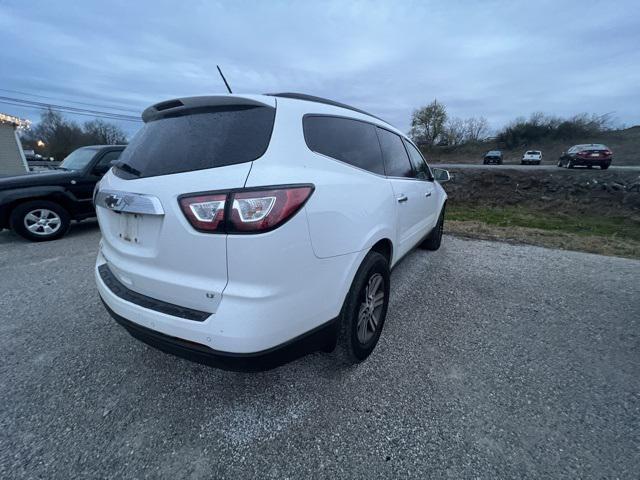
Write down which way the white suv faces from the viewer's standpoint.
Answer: facing away from the viewer and to the right of the viewer

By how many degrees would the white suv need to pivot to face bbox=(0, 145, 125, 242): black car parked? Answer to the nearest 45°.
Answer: approximately 90° to its left

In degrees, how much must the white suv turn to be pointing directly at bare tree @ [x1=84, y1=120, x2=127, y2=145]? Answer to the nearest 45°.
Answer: approximately 90° to its left

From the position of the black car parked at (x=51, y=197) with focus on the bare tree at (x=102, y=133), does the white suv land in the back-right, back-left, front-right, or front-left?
back-right
